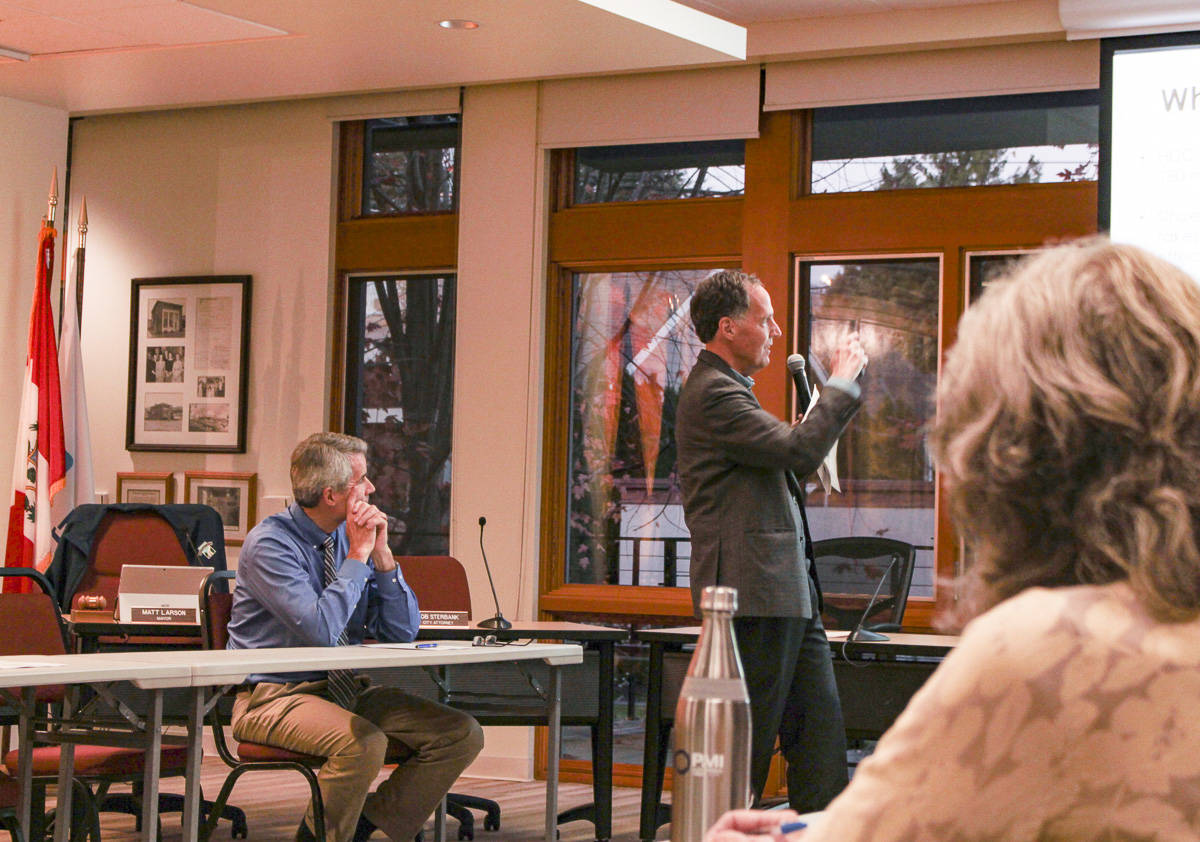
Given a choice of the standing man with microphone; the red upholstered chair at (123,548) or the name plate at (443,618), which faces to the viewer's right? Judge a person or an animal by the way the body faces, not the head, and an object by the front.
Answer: the standing man with microphone

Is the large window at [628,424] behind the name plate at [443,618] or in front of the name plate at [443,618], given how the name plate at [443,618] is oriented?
behind

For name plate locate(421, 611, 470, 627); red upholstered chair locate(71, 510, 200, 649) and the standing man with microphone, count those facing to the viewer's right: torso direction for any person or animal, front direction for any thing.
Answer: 1

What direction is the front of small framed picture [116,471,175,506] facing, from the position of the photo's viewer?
facing the viewer

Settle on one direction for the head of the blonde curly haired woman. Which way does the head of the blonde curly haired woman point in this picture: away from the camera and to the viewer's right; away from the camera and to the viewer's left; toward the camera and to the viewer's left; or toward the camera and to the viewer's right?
away from the camera and to the viewer's left

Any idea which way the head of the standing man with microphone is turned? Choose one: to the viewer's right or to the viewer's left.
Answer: to the viewer's right

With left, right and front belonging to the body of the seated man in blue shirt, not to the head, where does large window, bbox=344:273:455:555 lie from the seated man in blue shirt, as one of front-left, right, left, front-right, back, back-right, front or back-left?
back-left

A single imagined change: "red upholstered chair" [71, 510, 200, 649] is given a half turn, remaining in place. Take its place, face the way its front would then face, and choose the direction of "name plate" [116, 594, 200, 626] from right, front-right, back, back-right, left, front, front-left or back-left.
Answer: back

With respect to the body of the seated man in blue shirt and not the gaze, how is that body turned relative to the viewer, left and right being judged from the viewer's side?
facing the viewer and to the right of the viewer

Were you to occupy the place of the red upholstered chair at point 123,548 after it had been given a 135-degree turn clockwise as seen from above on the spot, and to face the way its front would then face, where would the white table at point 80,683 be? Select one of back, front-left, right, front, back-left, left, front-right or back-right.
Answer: back-left

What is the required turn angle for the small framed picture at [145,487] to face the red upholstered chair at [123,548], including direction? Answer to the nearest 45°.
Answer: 0° — it already faces it

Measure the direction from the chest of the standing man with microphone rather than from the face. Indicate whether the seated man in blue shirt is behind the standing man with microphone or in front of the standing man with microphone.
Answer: behind

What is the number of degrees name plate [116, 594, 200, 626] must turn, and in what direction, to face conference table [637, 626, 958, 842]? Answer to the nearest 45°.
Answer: approximately 90° to its left

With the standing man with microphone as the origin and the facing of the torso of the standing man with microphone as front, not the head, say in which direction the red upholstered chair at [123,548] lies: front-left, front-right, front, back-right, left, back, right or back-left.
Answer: back-left

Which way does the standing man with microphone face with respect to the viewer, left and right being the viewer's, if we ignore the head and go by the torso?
facing to the right of the viewer

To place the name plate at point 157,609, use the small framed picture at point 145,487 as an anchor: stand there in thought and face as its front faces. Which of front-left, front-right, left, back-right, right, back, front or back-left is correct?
front

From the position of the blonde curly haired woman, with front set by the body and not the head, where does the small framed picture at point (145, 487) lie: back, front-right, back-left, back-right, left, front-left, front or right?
front

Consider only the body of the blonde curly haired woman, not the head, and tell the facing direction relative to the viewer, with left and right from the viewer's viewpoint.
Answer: facing away from the viewer and to the left of the viewer

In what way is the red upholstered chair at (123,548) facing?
toward the camera

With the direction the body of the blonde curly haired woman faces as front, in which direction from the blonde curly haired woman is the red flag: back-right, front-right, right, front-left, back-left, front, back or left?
front
